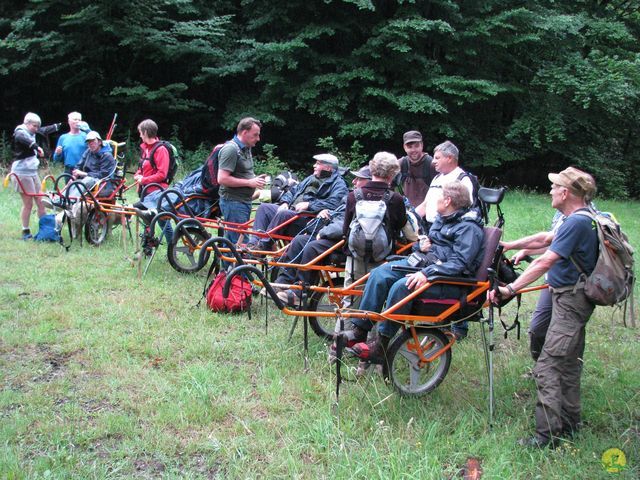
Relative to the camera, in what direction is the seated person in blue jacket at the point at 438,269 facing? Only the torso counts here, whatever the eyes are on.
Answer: to the viewer's left

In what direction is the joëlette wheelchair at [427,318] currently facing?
to the viewer's left

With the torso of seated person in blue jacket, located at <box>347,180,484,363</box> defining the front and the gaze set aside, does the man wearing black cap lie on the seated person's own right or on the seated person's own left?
on the seated person's own right

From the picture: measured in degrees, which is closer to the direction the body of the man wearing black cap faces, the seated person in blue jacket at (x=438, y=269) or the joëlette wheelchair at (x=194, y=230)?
the seated person in blue jacket

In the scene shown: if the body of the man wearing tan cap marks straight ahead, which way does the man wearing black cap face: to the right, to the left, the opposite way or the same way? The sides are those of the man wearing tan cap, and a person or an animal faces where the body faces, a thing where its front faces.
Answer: to the left

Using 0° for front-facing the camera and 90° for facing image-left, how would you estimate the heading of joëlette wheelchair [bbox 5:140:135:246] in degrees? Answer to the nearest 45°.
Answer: approximately 45°

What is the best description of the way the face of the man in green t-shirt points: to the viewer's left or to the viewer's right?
to the viewer's right

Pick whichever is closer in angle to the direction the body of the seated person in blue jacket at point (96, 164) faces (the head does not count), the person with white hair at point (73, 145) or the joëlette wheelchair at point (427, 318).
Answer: the joëlette wheelchair
